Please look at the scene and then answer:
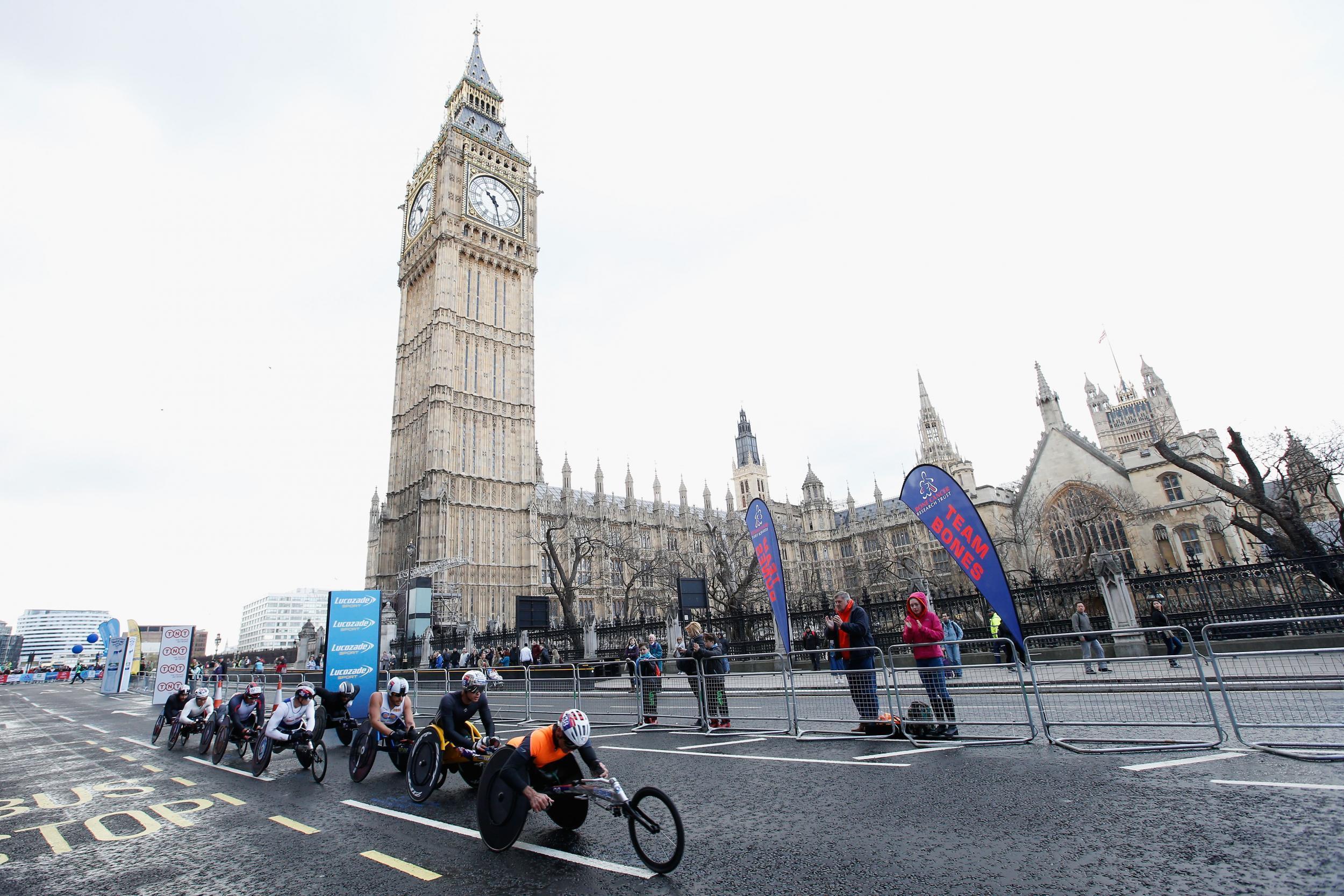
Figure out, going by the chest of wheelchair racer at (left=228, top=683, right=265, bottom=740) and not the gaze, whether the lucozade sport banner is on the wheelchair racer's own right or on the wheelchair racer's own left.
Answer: on the wheelchair racer's own left

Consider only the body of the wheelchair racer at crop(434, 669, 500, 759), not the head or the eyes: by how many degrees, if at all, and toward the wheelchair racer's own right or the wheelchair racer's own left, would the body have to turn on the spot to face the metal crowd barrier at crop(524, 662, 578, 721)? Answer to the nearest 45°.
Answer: approximately 135° to the wheelchair racer's own left

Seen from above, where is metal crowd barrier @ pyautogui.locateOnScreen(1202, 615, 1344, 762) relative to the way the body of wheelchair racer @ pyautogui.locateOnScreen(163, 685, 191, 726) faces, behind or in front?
in front

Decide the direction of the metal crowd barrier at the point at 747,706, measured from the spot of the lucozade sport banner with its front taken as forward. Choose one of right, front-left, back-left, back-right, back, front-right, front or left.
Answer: front-left

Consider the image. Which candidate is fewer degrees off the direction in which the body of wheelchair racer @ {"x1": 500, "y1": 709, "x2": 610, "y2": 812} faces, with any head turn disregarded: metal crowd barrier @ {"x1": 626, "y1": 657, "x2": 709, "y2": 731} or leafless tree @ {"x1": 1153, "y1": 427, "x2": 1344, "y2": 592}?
the leafless tree

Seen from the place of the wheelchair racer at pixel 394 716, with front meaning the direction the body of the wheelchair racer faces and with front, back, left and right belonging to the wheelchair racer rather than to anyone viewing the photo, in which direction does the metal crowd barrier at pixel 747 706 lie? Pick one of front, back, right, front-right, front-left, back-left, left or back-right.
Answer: front-left

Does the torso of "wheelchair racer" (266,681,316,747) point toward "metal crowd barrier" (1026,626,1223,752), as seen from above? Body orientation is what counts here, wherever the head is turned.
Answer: yes

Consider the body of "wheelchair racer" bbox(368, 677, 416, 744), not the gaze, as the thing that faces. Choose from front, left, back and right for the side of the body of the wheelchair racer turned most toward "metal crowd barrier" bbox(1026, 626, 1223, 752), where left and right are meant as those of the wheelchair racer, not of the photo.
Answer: front

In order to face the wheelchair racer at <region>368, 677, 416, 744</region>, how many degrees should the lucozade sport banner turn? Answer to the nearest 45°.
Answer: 0° — it already faces them

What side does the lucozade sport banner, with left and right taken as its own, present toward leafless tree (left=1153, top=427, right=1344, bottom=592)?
left

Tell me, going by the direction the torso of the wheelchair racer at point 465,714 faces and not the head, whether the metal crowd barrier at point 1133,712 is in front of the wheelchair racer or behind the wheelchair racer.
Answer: in front

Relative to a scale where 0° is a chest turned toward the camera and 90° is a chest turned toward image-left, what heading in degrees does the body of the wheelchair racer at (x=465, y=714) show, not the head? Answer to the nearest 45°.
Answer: approximately 315°

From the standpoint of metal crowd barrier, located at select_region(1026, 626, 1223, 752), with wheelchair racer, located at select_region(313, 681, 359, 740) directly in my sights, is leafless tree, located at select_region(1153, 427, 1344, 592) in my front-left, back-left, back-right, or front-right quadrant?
back-right
